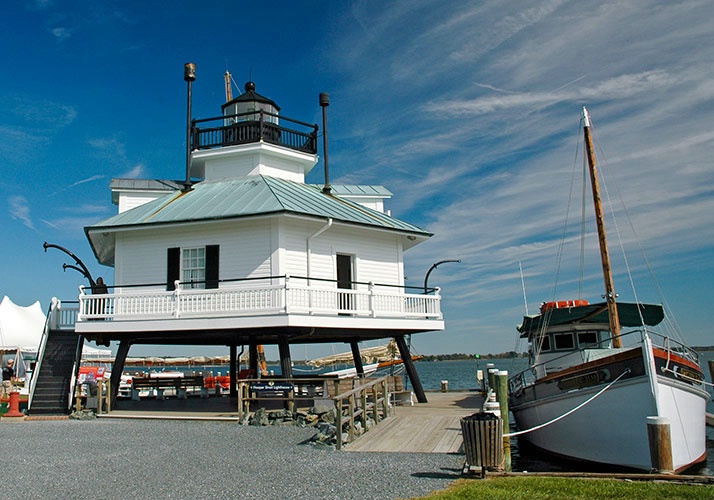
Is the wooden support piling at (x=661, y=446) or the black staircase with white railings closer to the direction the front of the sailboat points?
the wooden support piling

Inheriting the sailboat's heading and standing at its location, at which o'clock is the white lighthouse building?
The white lighthouse building is roughly at 5 o'clock from the sailboat.

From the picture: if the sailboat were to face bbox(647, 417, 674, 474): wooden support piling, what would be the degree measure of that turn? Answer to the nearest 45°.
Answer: approximately 45° to its right

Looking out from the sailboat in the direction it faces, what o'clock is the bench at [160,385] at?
The bench is roughly at 5 o'clock from the sailboat.

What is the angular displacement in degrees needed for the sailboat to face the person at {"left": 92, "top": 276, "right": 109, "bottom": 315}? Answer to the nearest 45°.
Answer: approximately 135° to its right

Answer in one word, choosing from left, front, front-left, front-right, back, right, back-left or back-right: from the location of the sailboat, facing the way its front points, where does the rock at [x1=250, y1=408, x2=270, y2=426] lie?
back-right

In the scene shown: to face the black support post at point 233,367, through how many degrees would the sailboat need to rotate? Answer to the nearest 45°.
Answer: approximately 180°

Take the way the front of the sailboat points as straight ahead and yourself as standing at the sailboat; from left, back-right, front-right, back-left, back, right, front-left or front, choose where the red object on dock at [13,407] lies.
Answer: back-right

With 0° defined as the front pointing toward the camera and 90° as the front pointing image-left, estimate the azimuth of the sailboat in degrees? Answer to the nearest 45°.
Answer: approximately 315°

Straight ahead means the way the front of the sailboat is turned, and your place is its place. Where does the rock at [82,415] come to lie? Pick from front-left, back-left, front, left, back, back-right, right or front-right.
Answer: back-right

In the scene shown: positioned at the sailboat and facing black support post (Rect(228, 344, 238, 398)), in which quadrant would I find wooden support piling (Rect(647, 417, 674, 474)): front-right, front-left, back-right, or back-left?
back-left

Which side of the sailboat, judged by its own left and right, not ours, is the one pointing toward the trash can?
right

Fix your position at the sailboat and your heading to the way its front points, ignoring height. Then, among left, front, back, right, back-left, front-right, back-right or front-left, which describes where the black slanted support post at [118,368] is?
back-right
